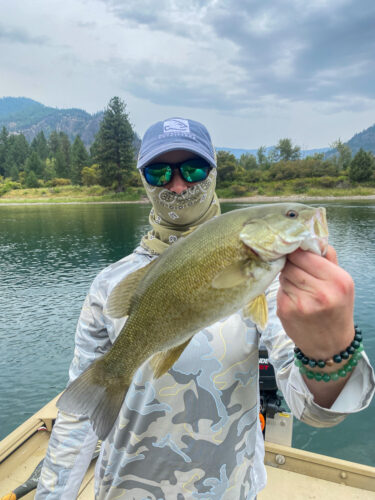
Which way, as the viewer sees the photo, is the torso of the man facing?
toward the camera
